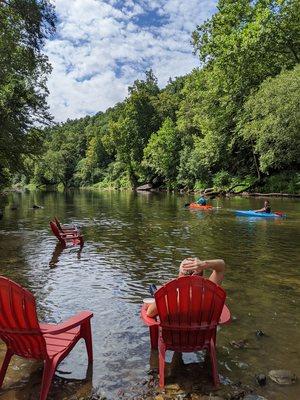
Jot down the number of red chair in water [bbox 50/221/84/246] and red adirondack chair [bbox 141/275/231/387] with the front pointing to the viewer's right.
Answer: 1

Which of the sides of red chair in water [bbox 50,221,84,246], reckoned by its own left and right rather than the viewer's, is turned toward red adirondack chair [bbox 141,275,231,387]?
right

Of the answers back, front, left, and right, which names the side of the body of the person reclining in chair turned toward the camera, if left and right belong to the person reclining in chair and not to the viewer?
back

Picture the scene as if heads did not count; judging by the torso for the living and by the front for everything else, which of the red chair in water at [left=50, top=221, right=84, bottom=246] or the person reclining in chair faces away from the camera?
the person reclining in chair

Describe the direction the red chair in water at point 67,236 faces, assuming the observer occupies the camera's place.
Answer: facing to the right of the viewer

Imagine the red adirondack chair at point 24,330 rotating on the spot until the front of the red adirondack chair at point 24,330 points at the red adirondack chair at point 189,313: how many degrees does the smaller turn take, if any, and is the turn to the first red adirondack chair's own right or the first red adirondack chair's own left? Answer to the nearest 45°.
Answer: approximately 45° to the first red adirondack chair's own right

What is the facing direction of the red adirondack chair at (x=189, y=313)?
away from the camera
